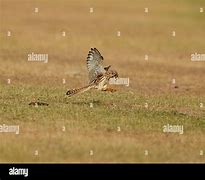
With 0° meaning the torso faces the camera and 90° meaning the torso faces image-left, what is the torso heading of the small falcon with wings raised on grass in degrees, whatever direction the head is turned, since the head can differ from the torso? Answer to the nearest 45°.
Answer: approximately 270°
